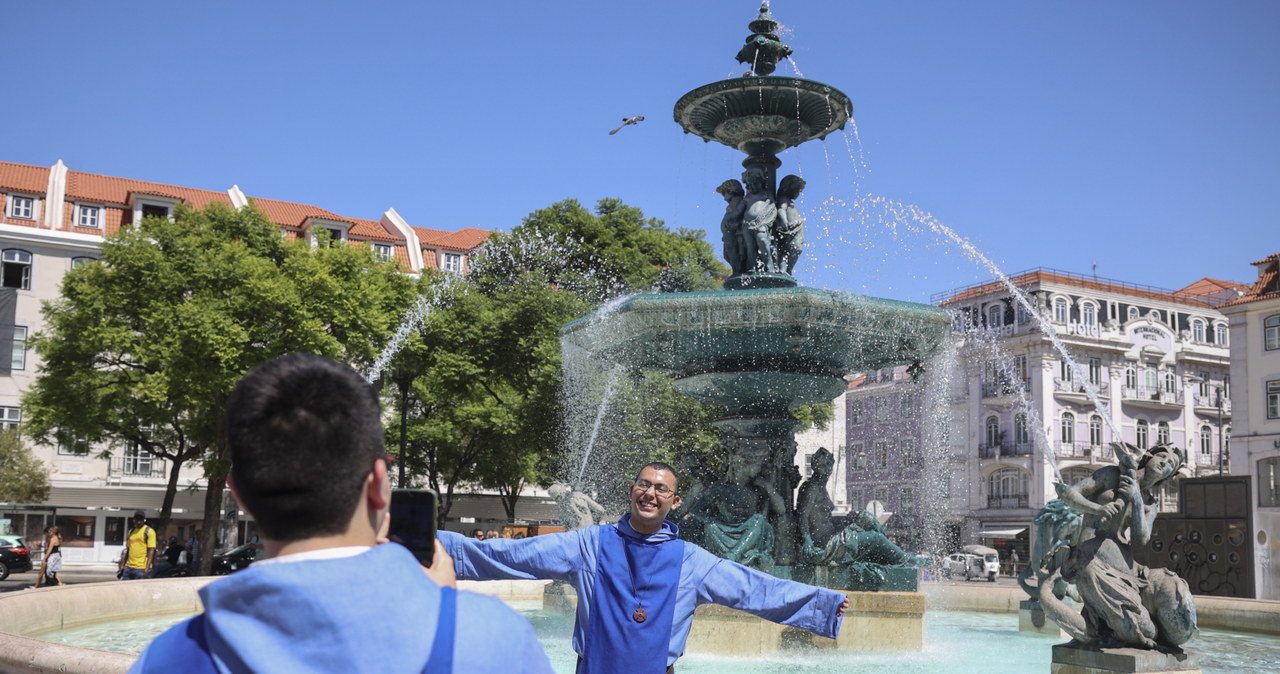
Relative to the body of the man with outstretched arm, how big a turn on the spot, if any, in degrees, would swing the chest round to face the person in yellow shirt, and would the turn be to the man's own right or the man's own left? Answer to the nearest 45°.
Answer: approximately 135° to the man's own right

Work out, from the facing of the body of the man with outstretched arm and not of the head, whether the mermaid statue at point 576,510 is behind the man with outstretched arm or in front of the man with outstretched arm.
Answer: behind

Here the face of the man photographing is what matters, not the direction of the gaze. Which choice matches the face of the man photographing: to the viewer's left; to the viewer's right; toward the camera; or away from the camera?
away from the camera

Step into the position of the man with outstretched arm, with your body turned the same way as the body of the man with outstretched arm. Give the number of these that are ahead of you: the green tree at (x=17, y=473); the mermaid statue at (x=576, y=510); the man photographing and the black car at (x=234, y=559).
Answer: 1

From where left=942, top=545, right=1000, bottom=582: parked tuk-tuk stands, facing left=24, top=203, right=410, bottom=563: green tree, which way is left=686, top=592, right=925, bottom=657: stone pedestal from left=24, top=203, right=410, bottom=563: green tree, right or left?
left

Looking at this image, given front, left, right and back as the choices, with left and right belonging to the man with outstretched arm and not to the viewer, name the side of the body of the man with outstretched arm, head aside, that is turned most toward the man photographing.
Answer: front

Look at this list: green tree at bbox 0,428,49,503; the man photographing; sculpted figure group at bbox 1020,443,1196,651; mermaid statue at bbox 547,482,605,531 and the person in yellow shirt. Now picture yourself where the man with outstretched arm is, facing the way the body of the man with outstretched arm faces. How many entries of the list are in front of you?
1

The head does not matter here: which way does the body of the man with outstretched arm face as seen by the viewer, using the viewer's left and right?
facing the viewer

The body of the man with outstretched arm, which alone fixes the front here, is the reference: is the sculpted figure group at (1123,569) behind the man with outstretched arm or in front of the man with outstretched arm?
behind

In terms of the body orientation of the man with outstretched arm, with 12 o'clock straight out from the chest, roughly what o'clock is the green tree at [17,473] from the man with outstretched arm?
The green tree is roughly at 5 o'clock from the man with outstretched arm.

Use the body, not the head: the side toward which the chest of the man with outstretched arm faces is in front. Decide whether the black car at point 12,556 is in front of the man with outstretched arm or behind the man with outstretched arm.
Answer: behind
